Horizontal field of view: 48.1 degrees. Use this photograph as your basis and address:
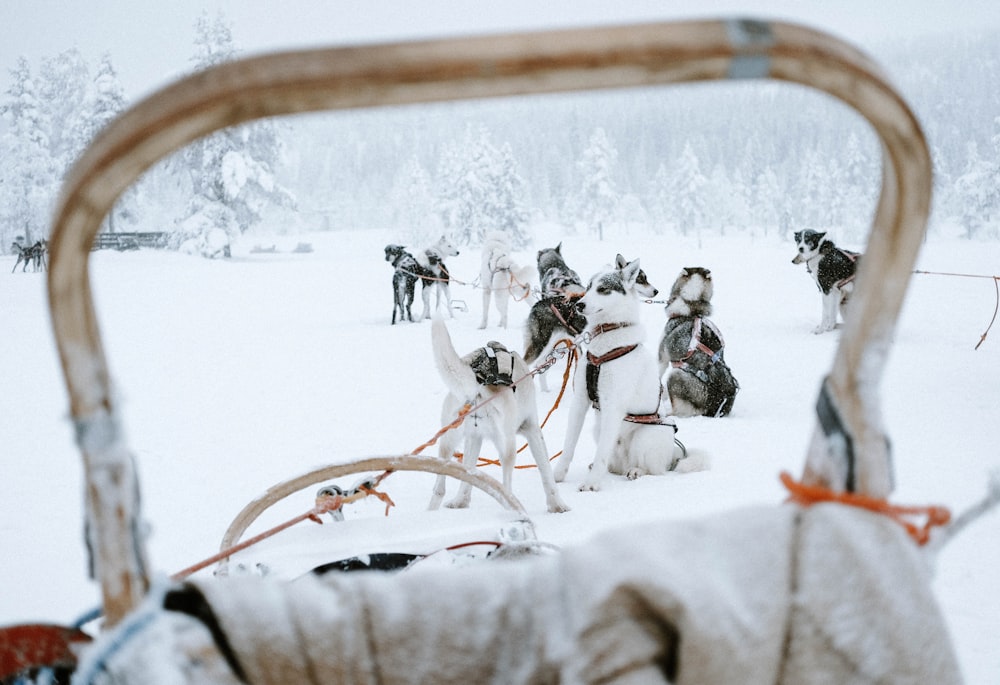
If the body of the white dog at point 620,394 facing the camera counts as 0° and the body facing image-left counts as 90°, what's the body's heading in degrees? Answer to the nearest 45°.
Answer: approximately 45°

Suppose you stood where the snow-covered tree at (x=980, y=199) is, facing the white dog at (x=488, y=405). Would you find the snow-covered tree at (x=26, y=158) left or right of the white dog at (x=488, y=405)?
right

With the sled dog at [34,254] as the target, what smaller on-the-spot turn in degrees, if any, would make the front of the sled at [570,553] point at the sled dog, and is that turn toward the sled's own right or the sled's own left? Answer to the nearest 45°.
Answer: approximately 45° to the sled's own left

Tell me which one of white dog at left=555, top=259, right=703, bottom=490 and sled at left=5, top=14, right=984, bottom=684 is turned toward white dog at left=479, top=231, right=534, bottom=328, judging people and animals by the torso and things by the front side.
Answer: the sled

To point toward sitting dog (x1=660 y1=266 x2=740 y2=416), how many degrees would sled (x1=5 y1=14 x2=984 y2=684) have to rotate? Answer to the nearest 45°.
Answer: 0° — it already faces it

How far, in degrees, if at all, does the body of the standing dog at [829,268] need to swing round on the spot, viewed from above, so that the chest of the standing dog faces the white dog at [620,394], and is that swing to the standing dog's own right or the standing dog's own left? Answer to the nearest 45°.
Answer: approximately 45° to the standing dog's own left

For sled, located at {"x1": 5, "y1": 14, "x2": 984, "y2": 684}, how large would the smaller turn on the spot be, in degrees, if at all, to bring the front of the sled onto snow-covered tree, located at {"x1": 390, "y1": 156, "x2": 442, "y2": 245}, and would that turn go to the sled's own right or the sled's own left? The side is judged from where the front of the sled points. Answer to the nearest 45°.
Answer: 0° — it already faces it

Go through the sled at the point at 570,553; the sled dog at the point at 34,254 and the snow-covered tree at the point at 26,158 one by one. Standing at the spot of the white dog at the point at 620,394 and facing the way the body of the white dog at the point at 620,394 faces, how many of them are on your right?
2

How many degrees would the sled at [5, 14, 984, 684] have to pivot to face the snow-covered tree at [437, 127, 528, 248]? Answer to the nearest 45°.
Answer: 0° — it already faces it

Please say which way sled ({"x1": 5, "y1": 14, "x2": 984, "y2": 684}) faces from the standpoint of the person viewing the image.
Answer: facing away from the viewer

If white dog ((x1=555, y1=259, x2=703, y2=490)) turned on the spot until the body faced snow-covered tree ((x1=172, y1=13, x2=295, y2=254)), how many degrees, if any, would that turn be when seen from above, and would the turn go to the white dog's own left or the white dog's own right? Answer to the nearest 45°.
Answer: approximately 90° to the white dog's own right
